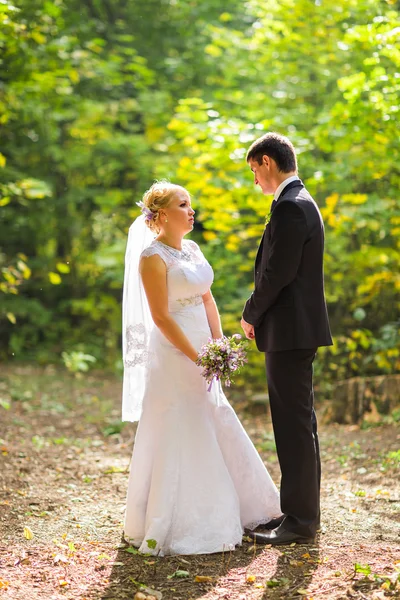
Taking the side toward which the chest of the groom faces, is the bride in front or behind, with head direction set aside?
in front

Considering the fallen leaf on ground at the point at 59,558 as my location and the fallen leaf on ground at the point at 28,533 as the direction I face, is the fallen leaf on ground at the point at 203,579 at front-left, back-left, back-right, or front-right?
back-right

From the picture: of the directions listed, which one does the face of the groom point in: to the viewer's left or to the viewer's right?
to the viewer's left

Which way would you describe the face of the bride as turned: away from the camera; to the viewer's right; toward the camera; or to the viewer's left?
to the viewer's right

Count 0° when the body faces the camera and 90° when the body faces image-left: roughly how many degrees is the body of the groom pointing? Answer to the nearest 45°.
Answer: approximately 90°

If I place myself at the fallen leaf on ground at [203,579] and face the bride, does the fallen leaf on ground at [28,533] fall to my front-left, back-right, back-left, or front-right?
front-left

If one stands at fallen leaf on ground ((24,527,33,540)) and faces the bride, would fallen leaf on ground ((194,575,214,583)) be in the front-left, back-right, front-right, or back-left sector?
front-right
